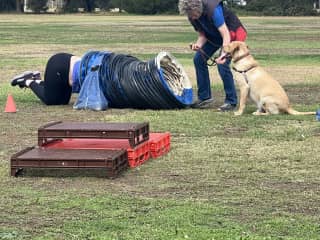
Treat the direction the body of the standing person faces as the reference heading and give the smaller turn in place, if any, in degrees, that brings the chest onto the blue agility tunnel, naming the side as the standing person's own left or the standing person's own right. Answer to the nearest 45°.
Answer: approximately 45° to the standing person's own right

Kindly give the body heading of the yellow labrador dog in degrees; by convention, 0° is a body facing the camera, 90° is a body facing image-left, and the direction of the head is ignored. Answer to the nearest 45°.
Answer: approximately 90°

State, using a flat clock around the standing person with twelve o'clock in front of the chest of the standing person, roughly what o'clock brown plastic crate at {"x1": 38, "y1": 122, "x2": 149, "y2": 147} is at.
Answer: The brown plastic crate is roughly at 11 o'clock from the standing person.

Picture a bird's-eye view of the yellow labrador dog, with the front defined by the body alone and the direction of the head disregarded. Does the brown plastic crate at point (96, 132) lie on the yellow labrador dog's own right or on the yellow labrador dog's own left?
on the yellow labrador dog's own left

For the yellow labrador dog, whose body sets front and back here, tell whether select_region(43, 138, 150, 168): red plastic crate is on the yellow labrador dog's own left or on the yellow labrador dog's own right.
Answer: on the yellow labrador dog's own left

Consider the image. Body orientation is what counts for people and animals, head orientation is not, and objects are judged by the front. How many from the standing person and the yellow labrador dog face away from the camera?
0

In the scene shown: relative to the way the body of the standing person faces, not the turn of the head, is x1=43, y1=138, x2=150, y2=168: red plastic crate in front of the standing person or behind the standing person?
in front

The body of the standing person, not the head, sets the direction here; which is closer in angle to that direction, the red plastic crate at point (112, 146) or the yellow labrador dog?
the red plastic crate

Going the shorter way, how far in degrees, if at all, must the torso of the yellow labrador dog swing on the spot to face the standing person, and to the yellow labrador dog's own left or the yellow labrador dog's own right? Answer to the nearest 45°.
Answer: approximately 45° to the yellow labrador dog's own right

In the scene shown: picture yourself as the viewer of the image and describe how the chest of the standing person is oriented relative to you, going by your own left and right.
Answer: facing the viewer and to the left of the viewer

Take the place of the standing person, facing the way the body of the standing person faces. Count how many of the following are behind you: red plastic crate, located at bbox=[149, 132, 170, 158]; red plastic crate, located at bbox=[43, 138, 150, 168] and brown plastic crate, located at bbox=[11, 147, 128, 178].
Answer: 0
